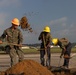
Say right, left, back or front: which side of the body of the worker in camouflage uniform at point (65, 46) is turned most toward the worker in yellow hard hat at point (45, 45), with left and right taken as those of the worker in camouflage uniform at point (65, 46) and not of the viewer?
front

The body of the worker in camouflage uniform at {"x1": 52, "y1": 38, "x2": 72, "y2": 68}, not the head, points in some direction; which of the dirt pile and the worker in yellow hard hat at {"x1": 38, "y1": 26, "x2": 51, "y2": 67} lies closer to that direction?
the worker in yellow hard hat

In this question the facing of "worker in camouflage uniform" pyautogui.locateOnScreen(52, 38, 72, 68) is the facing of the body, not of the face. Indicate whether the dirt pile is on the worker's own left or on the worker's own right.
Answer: on the worker's own left

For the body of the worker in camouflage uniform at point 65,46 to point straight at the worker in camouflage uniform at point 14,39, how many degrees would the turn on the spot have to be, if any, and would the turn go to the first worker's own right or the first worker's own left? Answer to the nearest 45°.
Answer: approximately 45° to the first worker's own left

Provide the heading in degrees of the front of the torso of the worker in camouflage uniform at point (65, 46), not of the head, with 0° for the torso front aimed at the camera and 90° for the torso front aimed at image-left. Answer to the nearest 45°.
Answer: approximately 90°
